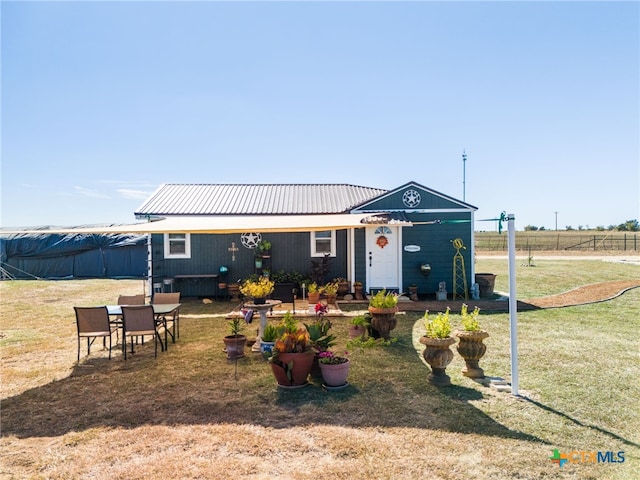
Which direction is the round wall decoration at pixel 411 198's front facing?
toward the camera

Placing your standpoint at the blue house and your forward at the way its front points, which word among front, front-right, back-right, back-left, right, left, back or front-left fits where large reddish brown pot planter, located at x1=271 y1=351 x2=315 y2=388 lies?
front

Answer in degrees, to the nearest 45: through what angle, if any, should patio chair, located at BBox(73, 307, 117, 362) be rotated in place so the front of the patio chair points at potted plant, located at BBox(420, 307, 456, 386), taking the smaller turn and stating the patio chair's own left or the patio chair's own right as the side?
approximately 135° to the patio chair's own right

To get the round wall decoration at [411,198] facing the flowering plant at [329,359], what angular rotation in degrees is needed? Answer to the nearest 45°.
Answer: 0° — it already faces it

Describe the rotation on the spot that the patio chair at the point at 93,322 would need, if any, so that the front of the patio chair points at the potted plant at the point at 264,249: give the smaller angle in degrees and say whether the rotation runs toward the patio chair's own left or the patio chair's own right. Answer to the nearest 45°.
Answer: approximately 45° to the patio chair's own right

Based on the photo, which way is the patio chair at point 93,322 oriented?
away from the camera

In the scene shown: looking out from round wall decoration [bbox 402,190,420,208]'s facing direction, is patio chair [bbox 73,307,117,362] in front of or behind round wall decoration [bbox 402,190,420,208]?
in front

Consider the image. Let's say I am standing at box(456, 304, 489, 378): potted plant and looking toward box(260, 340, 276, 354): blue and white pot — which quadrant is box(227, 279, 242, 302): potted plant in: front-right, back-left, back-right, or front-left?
front-right

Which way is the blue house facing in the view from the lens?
facing the viewer

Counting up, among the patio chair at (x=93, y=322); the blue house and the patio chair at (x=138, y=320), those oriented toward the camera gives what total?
1

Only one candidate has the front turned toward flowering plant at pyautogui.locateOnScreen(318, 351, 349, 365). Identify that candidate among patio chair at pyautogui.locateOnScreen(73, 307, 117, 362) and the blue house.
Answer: the blue house

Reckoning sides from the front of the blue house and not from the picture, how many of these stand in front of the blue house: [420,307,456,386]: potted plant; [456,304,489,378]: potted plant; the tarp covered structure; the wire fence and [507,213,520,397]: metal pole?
3

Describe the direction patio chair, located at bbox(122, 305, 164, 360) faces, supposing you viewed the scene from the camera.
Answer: facing away from the viewer

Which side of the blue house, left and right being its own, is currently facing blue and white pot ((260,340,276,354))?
front

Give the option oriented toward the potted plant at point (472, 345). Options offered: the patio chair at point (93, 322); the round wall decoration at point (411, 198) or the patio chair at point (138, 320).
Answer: the round wall decoration
